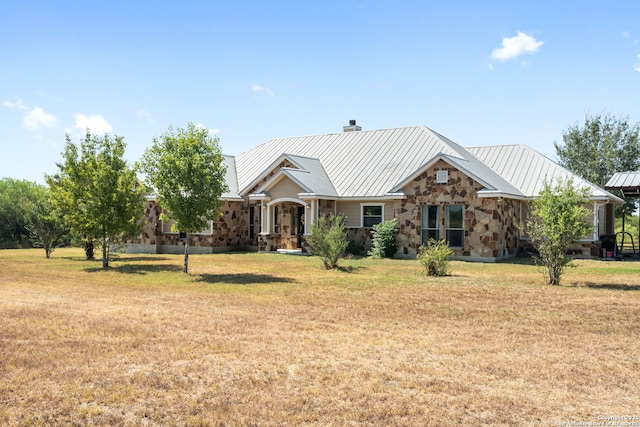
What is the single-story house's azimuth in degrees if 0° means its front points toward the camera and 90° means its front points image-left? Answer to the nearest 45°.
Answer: approximately 45°

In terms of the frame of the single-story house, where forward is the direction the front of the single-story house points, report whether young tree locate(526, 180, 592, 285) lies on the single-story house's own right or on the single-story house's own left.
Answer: on the single-story house's own left

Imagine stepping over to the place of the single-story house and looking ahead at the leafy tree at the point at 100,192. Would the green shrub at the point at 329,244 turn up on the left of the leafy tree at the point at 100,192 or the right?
left

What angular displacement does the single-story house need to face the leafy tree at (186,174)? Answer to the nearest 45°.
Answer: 0° — it already faces it

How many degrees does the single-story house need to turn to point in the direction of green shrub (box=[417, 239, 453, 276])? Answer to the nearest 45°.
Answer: approximately 45° to its left

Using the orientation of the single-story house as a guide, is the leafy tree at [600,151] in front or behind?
behind
